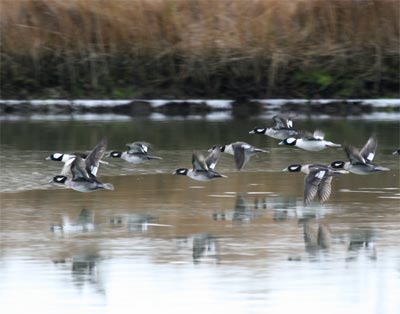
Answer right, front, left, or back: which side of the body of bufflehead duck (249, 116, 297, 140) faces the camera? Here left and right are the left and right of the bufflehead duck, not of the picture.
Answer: left

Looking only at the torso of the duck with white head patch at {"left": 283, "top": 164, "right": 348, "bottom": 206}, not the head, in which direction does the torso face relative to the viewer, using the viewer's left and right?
facing to the left of the viewer

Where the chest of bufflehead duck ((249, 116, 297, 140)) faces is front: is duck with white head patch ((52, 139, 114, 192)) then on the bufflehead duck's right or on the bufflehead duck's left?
on the bufflehead duck's left

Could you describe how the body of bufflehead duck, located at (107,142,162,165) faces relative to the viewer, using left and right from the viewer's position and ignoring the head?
facing to the left of the viewer

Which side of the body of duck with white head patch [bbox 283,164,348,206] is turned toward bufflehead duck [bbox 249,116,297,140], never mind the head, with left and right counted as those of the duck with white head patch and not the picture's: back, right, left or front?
right

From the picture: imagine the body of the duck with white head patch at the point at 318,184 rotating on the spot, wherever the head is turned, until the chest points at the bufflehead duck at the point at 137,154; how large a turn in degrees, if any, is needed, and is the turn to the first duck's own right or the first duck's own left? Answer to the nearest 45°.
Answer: approximately 45° to the first duck's own right

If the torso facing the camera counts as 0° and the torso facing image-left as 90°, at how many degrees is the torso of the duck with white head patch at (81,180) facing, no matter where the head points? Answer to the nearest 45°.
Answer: approximately 90°
